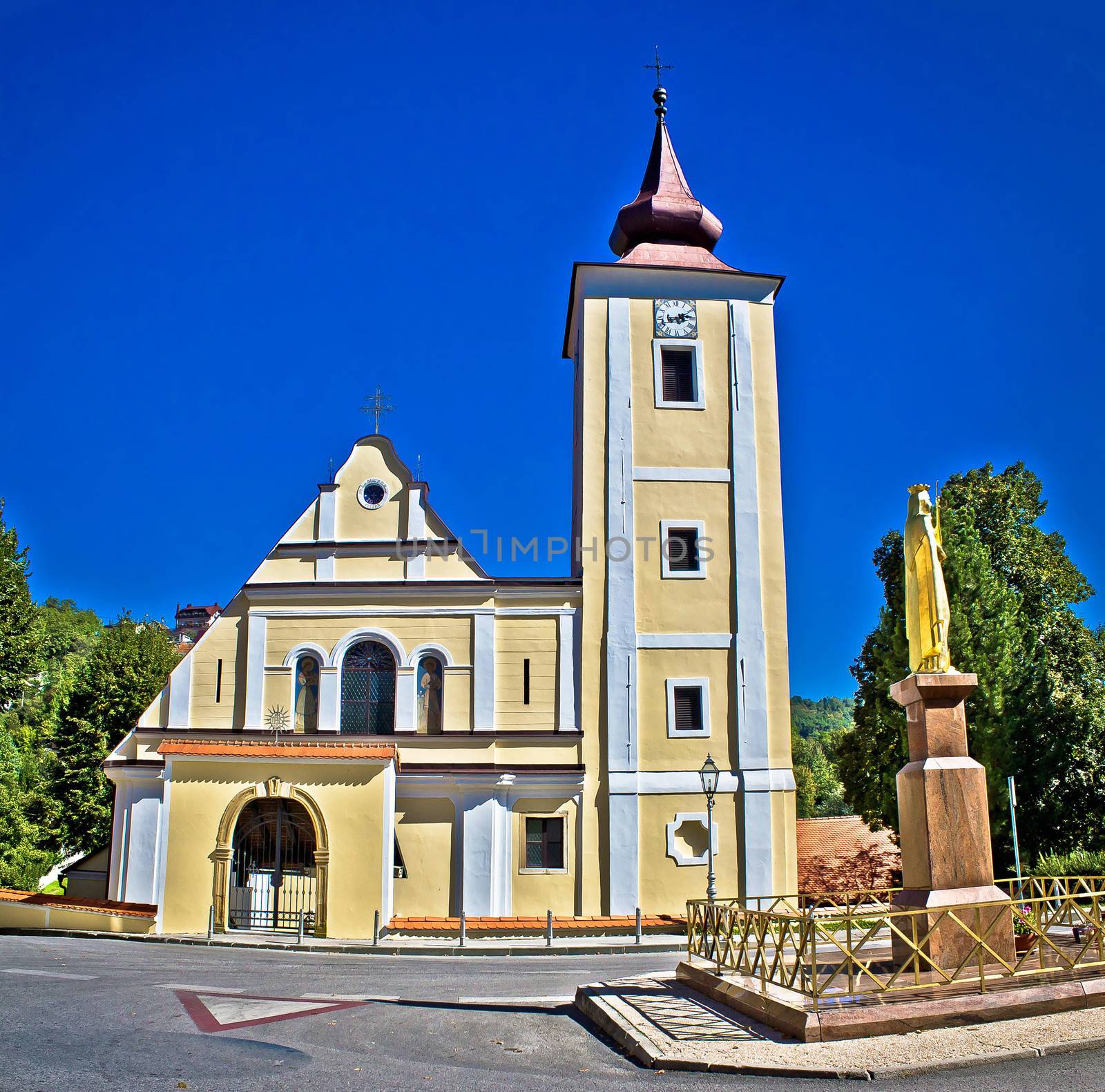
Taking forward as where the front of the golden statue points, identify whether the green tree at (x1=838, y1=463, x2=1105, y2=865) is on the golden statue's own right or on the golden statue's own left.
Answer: on the golden statue's own left

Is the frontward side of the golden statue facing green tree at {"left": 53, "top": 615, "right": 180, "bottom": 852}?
no

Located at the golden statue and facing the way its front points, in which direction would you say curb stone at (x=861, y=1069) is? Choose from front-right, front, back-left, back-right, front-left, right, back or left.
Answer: right

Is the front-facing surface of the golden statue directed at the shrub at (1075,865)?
no
